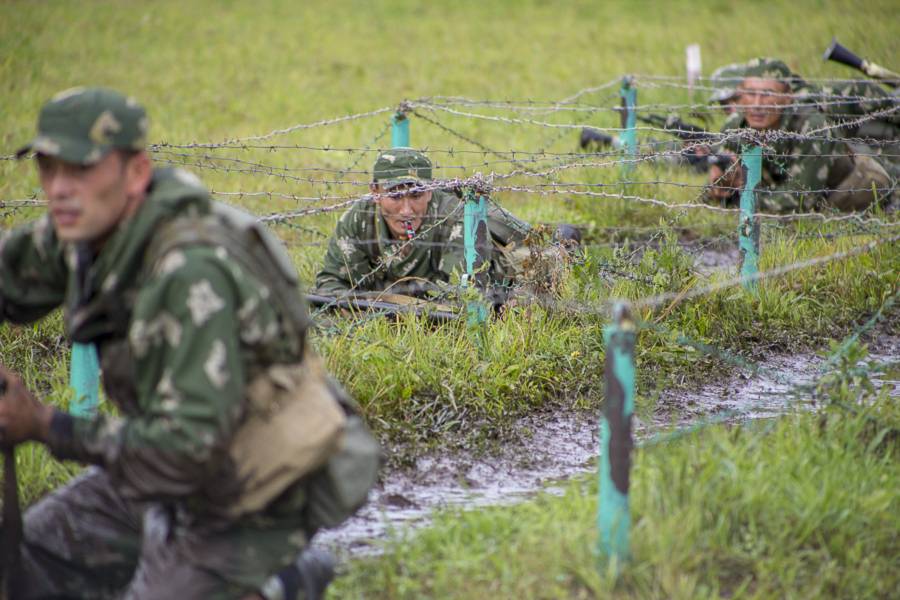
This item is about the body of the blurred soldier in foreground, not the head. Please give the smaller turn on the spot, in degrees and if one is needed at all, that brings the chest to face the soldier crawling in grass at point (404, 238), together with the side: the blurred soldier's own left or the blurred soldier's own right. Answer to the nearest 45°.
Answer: approximately 135° to the blurred soldier's own right

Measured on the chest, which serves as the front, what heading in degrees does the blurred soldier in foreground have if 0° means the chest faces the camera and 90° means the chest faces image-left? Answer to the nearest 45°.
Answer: approximately 45°

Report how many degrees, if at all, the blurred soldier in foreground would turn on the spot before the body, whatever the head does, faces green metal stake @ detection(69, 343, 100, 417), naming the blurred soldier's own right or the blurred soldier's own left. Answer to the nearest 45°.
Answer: approximately 135° to the blurred soldier's own right

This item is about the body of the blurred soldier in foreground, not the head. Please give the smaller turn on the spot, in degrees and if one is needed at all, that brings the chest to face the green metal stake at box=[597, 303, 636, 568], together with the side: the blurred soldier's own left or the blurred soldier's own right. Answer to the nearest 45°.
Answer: approximately 135° to the blurred soldier's own left

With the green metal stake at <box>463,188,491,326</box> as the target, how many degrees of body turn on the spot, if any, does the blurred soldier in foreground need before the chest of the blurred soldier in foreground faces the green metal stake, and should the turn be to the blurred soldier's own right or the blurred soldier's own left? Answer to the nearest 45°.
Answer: approximately 180°

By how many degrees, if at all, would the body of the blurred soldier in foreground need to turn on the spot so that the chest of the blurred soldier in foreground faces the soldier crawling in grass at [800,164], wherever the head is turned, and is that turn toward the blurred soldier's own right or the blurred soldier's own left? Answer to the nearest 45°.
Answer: approximately 180°

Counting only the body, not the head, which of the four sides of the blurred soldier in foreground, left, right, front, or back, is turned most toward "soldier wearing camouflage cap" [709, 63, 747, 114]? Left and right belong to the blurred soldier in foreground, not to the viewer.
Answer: back

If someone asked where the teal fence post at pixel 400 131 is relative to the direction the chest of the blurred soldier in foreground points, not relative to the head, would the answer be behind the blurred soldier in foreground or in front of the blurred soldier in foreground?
behind

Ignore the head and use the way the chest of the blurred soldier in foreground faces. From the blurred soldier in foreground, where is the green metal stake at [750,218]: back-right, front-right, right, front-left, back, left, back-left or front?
back
